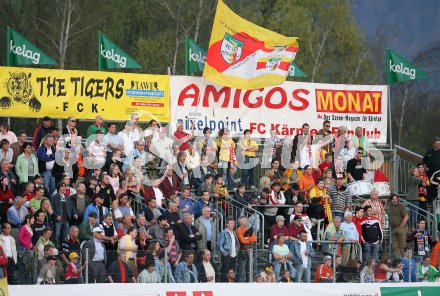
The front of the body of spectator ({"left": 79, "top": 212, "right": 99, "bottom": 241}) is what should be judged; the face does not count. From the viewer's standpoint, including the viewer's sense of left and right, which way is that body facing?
facing the viewer and to the right of the viewer

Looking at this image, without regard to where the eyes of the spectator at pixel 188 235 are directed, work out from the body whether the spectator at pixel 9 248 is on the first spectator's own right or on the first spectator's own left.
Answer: on the first spectator's own right

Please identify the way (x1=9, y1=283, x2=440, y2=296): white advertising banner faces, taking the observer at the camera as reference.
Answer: facing the viewer

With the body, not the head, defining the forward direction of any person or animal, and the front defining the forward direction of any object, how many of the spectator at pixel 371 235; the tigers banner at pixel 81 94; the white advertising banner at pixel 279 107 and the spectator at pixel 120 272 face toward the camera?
4

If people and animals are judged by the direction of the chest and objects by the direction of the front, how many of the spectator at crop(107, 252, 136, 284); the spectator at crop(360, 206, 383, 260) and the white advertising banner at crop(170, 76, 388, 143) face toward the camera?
3

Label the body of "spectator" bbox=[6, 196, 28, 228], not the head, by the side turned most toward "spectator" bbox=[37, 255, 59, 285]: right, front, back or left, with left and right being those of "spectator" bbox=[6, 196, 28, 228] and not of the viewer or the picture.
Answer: front

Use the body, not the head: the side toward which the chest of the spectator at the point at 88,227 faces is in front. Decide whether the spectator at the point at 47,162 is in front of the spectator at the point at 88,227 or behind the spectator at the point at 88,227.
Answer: behind

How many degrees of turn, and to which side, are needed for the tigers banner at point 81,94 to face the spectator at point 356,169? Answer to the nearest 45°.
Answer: approximately 90° to its left

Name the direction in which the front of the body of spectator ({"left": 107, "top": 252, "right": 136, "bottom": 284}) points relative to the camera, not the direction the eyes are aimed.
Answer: toward the camera

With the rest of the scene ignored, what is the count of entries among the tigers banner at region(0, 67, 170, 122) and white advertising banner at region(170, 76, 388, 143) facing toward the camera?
2

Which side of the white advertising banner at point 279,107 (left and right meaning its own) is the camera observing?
front

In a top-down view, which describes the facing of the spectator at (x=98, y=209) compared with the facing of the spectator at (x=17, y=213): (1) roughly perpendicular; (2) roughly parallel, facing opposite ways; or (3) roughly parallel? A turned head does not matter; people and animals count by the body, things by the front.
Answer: roughly parallel

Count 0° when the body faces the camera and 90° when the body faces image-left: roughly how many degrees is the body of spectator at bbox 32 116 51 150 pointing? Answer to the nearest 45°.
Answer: approximately 315°
